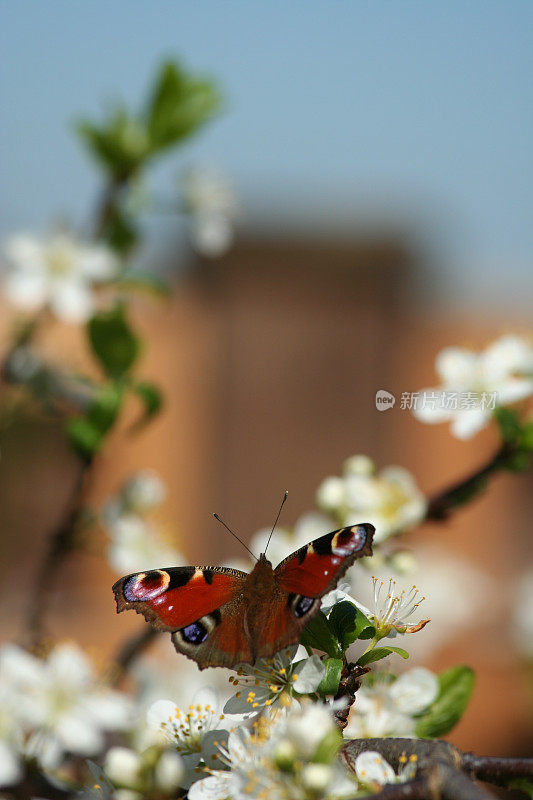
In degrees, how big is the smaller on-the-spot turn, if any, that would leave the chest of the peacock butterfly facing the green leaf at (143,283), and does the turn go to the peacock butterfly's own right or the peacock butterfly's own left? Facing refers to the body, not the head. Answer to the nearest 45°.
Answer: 0° — it already faces it

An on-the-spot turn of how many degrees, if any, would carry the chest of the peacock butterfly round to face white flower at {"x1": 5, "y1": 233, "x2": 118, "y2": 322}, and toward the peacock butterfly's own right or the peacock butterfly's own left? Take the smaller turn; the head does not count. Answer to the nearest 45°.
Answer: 0° — it already faces it

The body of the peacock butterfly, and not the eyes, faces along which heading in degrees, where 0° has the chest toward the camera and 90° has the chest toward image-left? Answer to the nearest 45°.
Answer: approximately 180°

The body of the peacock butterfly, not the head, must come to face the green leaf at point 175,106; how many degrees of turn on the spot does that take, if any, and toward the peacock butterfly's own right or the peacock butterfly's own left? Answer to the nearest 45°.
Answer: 0° — it already faces it
